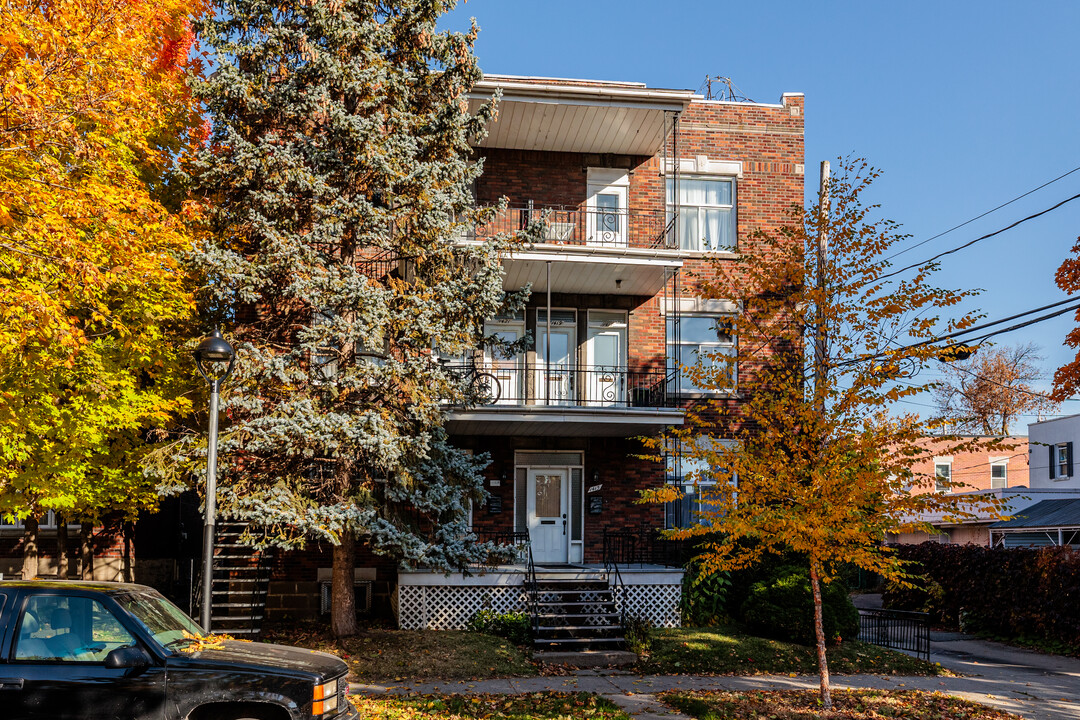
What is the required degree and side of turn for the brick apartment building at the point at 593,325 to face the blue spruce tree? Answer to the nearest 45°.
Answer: approximately 45° to its right

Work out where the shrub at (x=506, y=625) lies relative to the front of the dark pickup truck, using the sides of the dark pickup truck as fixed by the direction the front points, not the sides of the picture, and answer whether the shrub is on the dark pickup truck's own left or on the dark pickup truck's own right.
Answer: on the dark pickup truck's own left

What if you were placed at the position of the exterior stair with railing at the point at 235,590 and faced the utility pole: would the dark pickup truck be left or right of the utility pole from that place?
right

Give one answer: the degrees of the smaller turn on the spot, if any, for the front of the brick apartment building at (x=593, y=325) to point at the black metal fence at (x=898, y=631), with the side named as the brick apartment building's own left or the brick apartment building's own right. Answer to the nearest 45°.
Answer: approximately 45° to the brick apartment building's own left

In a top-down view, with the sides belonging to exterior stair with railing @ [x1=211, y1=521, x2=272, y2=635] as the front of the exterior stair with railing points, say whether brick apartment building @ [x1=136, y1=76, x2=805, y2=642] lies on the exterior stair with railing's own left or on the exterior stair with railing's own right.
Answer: on the exterior stair with railing's own left

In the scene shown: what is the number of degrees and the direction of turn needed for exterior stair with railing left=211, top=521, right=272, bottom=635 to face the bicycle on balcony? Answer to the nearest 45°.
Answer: approximately 90° to its left

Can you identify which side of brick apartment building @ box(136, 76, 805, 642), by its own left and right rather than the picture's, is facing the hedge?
left

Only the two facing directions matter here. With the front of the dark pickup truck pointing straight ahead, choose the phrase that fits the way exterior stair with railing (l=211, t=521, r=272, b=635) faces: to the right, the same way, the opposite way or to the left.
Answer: to the right

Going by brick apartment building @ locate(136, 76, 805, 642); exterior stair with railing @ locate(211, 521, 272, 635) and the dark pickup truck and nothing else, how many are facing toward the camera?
2

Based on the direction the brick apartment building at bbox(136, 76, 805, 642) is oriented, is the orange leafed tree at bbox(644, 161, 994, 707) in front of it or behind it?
in front

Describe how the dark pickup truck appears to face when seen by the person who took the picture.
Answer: facing to the right of the viewer

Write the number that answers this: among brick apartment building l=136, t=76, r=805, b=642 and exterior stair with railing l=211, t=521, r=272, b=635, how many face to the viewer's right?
0

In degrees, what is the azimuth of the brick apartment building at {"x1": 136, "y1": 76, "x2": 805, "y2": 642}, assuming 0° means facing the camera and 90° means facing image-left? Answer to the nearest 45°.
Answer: approximately 0°

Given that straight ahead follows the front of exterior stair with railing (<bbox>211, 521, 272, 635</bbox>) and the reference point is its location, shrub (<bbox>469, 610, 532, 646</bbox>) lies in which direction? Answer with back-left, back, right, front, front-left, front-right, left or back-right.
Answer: left
